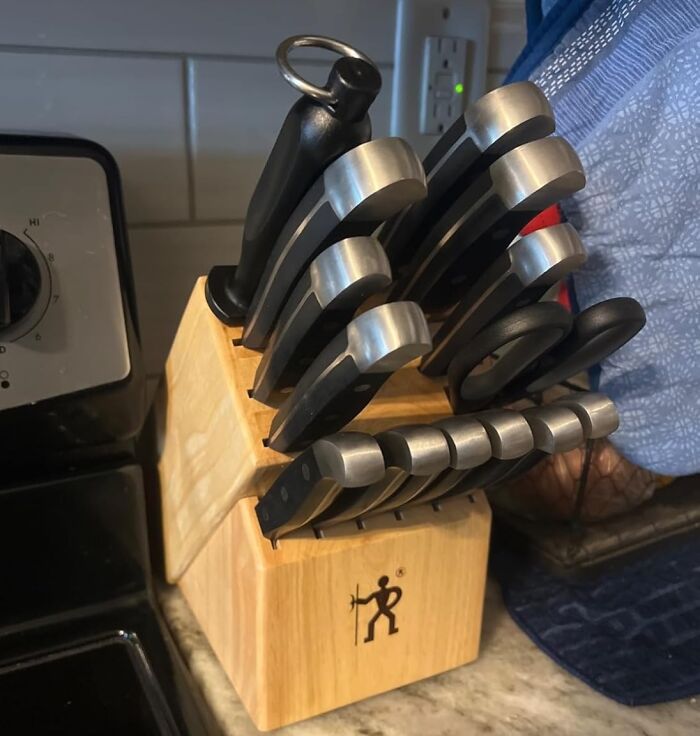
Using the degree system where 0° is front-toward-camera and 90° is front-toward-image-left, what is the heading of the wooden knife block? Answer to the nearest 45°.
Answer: approximately 315°
